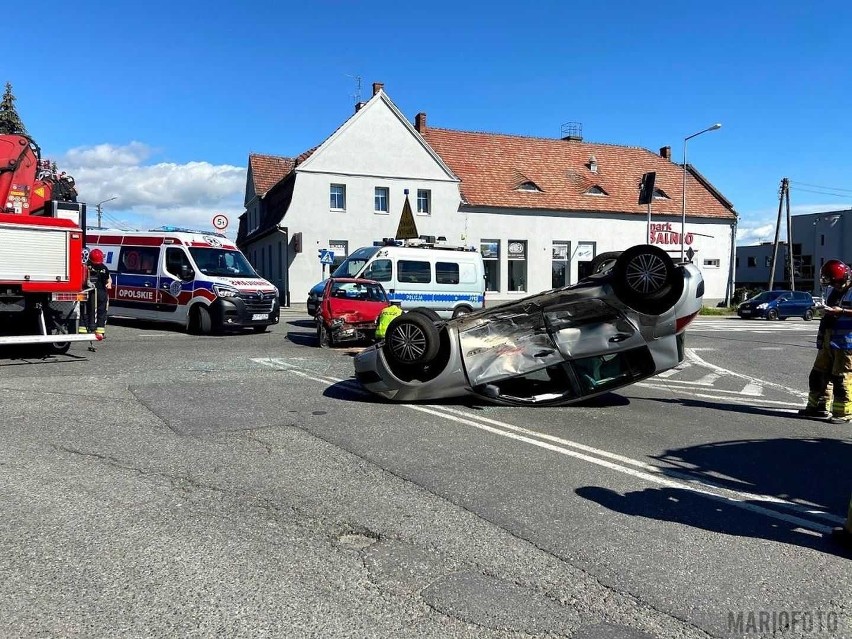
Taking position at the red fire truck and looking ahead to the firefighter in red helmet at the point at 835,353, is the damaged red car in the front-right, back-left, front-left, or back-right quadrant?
front-left

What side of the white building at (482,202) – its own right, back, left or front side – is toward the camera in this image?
front

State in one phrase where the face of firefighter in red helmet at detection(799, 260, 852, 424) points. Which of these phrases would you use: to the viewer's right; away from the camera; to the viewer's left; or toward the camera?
to the viewer's left

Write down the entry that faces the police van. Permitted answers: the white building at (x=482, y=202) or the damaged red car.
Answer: the white building

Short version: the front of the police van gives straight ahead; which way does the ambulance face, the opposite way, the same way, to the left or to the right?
to the left

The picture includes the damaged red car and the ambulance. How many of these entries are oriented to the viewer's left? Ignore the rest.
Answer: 0

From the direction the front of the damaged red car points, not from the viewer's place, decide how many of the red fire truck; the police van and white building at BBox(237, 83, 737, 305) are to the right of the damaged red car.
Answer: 1

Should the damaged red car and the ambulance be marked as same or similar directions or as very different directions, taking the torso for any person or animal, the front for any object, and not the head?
same or similar directions

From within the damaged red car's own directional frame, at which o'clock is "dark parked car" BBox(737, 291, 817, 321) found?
The dark parked car is roughly at 9 o'clock from the damaged red car.

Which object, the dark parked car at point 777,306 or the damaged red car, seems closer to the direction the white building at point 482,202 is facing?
the damaged red car

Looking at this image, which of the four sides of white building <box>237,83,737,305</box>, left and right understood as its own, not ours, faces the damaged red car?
front

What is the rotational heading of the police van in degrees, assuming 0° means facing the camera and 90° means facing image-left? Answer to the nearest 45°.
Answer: approximately 45°

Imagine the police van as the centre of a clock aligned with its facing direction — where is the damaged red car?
The damaged red car is roughly at 11 o'clock from the police van.

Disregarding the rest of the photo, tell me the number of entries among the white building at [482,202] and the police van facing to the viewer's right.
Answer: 0

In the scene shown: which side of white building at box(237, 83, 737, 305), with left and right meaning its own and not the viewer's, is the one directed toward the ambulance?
front

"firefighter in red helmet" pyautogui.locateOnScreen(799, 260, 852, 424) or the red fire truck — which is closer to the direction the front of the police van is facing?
the red fire truck

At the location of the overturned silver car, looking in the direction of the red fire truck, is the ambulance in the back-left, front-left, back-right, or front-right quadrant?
front-right

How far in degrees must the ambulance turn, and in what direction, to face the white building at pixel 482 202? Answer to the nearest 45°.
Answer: approximately 90° to its left
